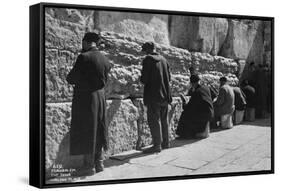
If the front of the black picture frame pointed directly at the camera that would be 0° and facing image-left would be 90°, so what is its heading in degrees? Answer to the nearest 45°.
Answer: approximately 315°
